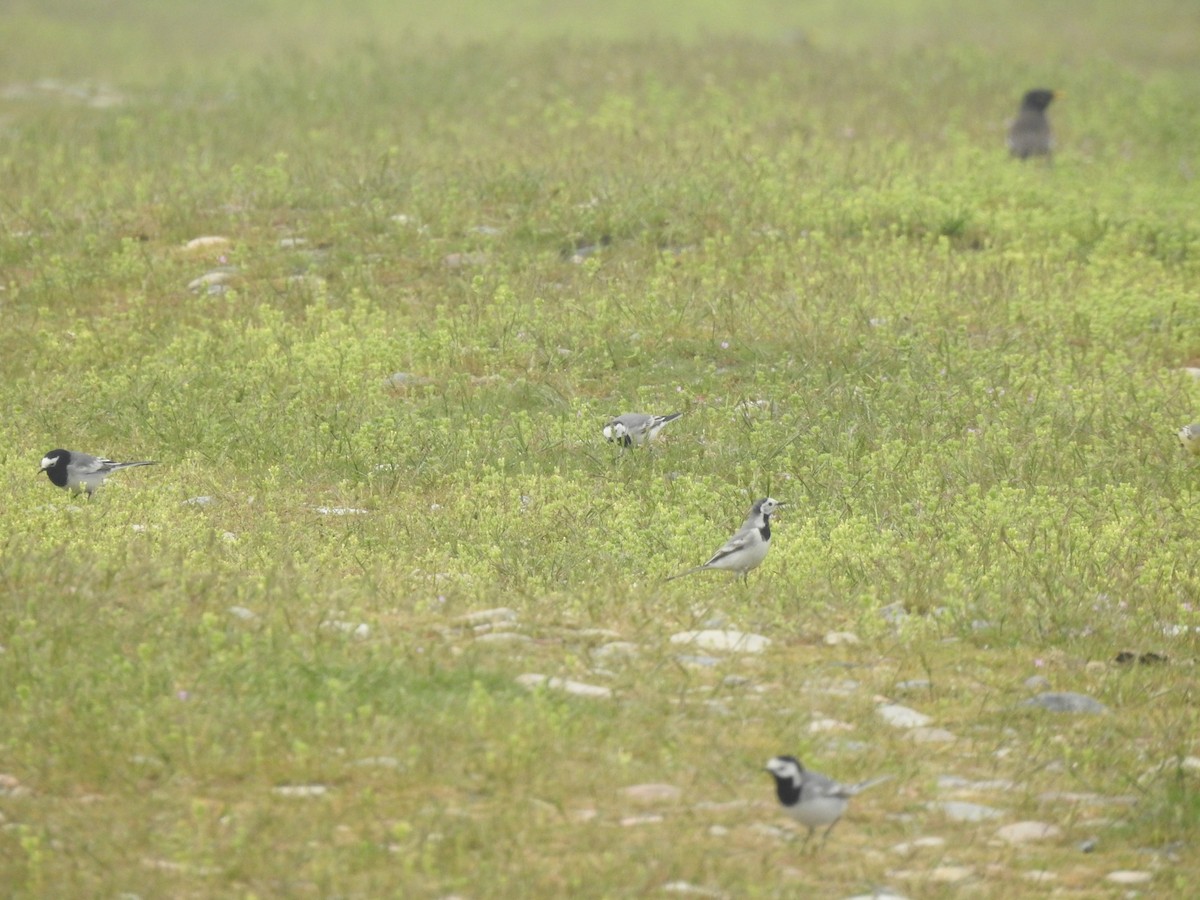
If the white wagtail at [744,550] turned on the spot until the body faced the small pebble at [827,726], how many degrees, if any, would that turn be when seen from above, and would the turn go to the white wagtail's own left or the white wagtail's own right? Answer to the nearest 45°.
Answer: approximately 90° to the white wagtail's own right

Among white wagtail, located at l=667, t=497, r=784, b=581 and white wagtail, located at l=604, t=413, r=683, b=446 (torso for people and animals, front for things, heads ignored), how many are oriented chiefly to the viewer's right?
1

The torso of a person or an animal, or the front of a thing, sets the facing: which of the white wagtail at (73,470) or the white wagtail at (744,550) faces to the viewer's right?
the white wagtail at (744,550)

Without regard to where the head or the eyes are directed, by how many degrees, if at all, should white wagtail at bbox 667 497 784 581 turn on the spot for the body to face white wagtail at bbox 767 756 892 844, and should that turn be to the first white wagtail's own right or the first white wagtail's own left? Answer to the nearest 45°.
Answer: approximately 90° to the first white wagtail's own right

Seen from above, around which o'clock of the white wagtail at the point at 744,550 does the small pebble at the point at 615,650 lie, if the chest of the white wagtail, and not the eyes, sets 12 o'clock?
The small pebble is roughly at 4 o'clock from the white wagtail.

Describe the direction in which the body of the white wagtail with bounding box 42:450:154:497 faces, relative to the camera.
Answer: to the viewer's left

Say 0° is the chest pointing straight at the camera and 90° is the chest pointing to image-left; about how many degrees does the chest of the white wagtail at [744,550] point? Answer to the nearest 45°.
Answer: approximately 270°

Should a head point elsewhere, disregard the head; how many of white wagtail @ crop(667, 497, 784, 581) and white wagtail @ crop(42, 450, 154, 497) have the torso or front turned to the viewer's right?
1

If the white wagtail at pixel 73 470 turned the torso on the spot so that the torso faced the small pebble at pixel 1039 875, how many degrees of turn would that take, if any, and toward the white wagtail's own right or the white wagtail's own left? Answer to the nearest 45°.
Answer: approximately 135° to the white wagtail's own left

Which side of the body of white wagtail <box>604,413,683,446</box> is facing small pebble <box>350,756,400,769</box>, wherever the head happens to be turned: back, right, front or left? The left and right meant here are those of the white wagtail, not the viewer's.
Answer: left
